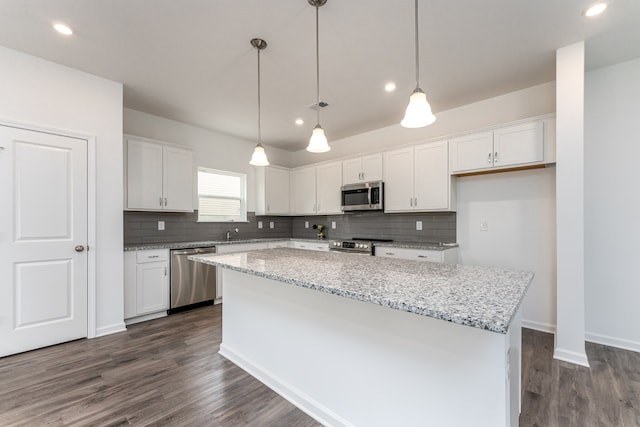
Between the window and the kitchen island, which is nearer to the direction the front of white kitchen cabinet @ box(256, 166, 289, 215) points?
the kitchen island

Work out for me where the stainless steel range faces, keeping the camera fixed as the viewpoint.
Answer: facing the viewer and to the left of the viewer

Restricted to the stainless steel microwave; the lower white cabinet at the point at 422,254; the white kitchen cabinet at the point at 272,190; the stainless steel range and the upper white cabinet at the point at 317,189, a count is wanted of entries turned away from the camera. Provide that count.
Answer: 0

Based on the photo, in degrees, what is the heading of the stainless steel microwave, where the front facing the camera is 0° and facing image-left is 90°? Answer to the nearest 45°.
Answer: approximately 45°

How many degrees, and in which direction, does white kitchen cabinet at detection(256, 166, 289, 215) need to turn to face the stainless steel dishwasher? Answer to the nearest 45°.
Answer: approximately 90° to its right

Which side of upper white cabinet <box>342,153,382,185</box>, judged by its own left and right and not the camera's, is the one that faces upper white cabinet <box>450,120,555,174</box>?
left

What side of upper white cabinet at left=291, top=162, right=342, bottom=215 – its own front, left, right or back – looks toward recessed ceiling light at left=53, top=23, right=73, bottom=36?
front

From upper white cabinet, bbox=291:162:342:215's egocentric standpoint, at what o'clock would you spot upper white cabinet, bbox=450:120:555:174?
upper white cabinet, bbox=450:120:555:174 is roughly at 9 o'clock from upper white cabinet, bbox=291:162:342:215.

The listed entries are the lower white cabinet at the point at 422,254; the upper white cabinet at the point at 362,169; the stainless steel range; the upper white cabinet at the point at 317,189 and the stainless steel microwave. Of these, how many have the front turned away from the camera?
0

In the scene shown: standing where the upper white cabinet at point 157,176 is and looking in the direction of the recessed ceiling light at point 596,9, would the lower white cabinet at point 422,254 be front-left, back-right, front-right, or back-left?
front-left

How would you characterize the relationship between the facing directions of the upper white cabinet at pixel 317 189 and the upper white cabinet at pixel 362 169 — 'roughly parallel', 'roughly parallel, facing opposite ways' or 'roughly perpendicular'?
roughly parallel

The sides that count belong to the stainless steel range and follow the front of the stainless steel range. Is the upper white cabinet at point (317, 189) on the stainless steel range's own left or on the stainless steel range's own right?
on the stainless steel range's own right

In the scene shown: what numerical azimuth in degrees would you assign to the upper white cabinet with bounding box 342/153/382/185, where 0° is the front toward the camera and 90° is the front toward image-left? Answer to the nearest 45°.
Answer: approximately 45°

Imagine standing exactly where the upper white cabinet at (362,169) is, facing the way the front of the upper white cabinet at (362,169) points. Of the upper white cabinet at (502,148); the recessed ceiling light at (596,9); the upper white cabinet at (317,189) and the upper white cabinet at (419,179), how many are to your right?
1
